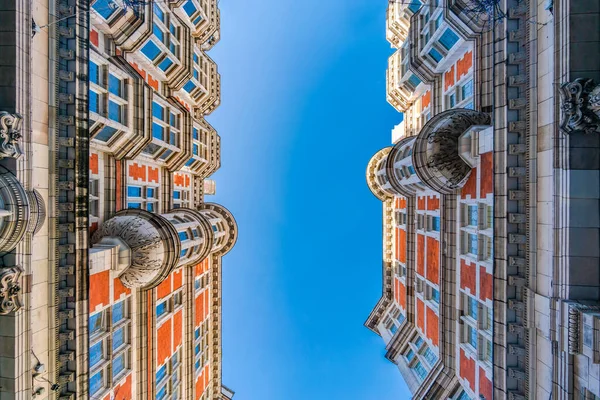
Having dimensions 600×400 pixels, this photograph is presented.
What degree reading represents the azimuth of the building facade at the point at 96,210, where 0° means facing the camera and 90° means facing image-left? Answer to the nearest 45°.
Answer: approximately 315°

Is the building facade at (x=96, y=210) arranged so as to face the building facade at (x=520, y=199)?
yes
